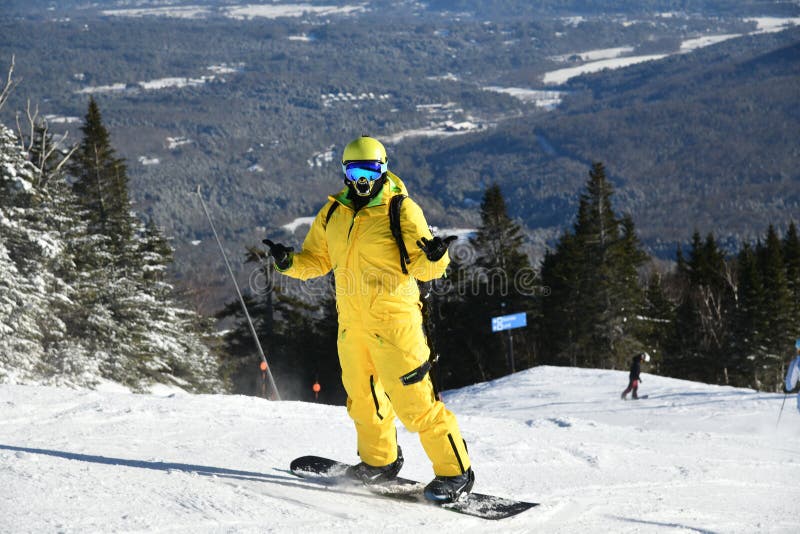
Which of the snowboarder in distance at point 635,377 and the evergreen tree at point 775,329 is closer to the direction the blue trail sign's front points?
the snowboarder in distance

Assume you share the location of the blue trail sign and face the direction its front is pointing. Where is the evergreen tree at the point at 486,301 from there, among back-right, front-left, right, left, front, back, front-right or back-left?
back

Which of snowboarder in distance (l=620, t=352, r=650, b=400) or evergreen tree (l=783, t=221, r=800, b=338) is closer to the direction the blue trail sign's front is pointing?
the snowboarder in distance

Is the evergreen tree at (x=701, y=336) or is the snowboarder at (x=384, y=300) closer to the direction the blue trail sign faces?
the snowboarder

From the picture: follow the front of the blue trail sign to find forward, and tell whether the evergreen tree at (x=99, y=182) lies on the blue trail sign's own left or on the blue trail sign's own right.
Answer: on the blue trail sign's own right

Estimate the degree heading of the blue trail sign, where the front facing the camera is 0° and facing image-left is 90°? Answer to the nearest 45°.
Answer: approximately 0°

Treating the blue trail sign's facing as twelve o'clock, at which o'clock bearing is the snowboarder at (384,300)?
The snowboarder is roughly at 12 o'clock from the blue trail sign.
